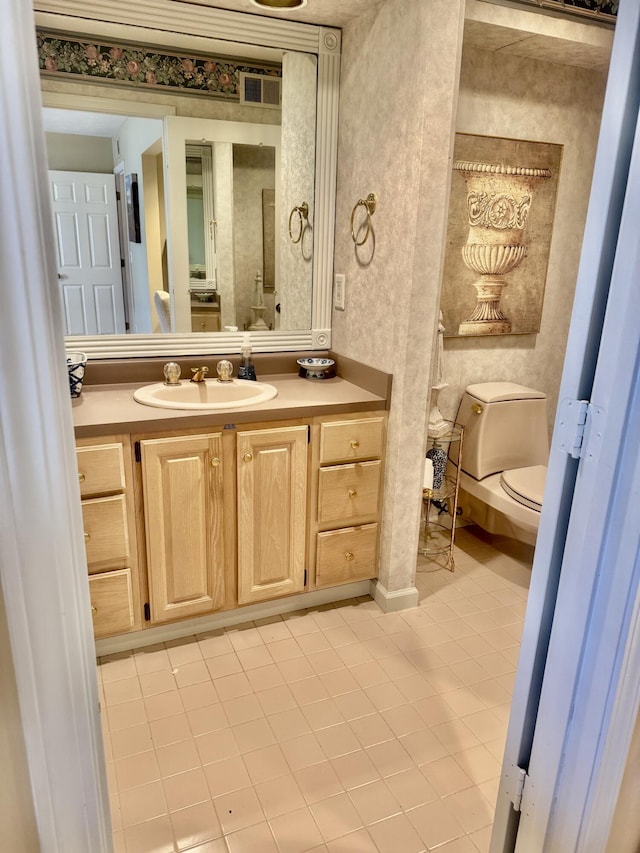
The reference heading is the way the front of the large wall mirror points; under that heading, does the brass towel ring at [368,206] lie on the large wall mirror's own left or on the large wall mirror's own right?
on the large wall mirror's own left

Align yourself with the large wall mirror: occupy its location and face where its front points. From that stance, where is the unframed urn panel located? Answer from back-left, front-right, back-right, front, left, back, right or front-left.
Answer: left

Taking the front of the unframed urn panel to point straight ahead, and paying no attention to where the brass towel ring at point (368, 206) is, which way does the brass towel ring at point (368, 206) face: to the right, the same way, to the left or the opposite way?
to the right

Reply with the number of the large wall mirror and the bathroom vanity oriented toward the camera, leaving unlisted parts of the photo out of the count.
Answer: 2

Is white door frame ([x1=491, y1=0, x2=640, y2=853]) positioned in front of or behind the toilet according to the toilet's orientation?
in front

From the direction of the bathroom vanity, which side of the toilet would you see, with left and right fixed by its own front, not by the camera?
right

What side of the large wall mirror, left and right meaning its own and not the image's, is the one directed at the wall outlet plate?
left

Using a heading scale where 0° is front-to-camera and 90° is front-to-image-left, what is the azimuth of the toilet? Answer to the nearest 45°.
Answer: approximately 315°
